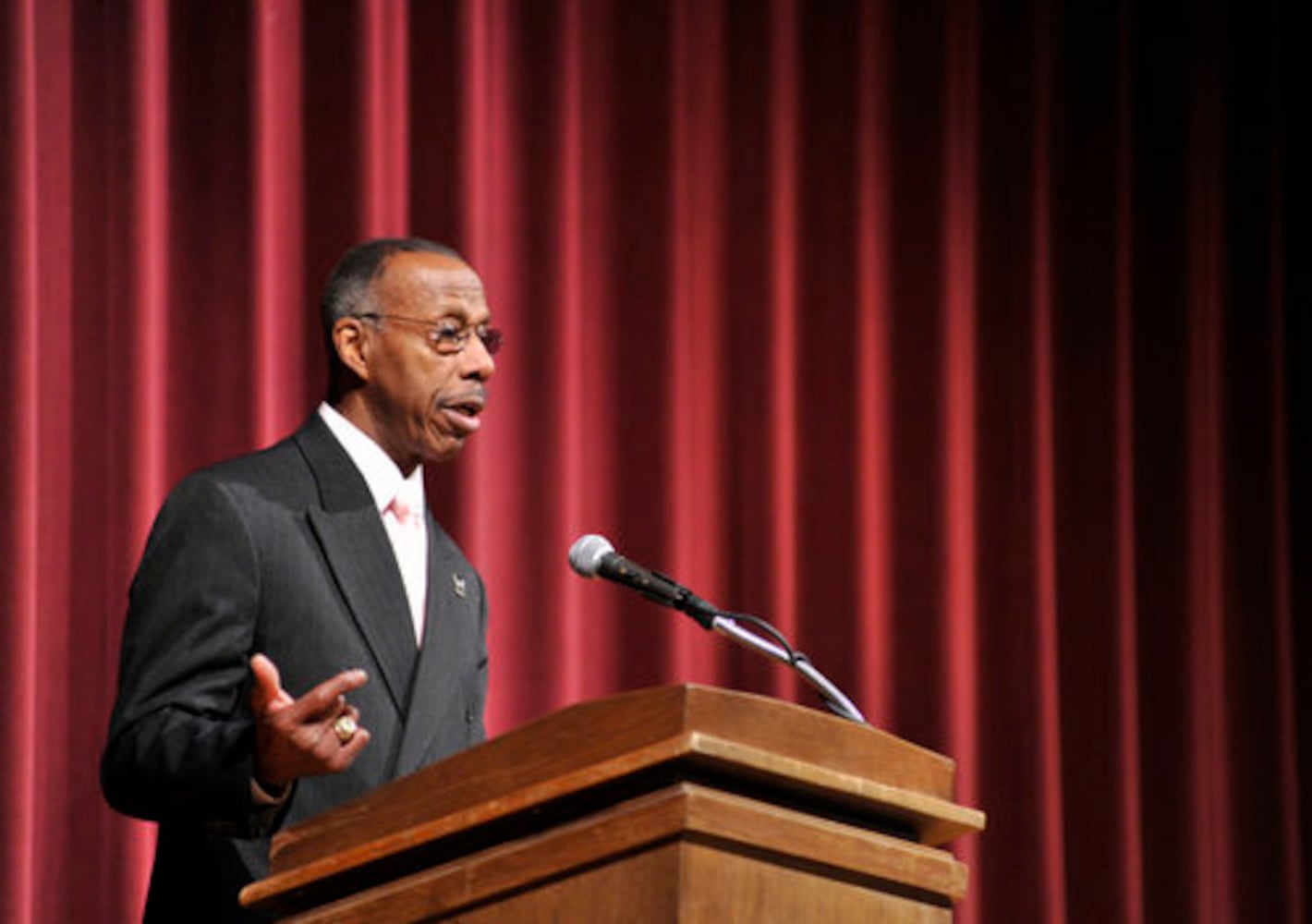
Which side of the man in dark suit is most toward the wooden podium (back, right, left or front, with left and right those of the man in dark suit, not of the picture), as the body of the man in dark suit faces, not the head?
front

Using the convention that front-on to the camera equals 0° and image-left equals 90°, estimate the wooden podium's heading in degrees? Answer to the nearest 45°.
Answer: approximately 315°

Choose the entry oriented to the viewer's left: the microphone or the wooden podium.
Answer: the microphone

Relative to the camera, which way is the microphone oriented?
to the viewer's left

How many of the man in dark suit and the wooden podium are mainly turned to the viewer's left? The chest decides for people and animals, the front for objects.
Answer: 0

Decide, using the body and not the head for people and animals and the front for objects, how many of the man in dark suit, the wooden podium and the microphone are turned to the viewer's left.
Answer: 1

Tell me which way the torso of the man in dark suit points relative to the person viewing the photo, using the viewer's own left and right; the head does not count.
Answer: facing the viewer and to the right of the viewer

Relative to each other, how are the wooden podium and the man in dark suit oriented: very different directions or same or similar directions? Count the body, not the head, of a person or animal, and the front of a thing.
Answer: same or similar directions

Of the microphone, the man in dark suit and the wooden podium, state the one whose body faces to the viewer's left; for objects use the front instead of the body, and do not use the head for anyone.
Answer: the microphone

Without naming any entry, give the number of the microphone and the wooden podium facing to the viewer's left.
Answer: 1
